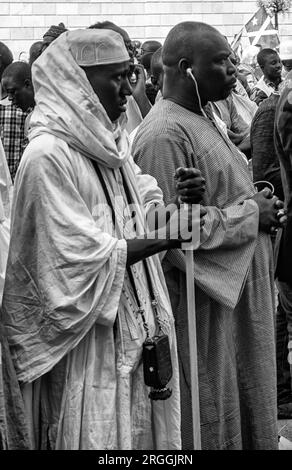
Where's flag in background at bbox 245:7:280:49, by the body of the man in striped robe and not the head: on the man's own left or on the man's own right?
on the man's own left

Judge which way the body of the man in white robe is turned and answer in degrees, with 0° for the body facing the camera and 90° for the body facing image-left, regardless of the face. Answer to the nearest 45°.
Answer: approximately 270°

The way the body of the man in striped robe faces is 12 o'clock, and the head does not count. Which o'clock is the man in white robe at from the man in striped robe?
The man in white robe is roughly at 4 o'clock from the man in striped robe.

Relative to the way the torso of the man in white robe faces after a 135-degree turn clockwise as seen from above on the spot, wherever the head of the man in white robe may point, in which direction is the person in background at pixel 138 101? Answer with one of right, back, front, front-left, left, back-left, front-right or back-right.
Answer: back-right

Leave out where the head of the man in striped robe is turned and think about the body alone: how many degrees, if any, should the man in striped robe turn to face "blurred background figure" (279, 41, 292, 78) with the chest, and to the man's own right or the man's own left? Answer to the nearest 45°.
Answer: approximately 90° to the man's own left

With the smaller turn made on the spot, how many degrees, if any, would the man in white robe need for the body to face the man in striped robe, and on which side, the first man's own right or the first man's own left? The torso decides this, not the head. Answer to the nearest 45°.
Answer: approximately 45° to the first man's own left
